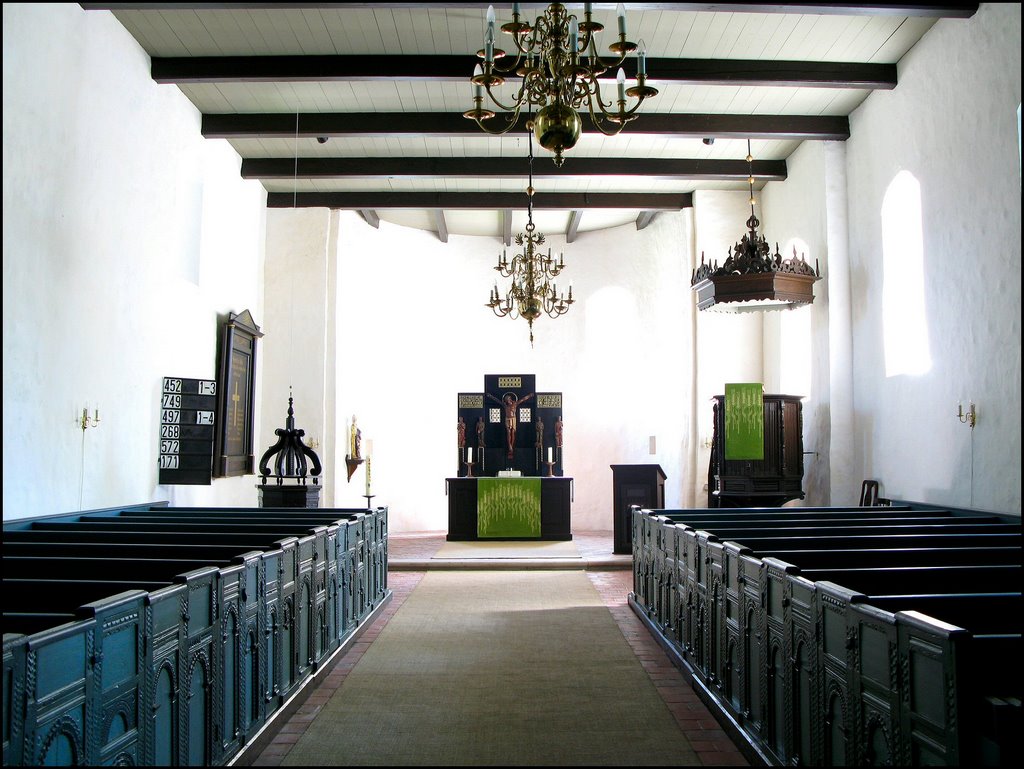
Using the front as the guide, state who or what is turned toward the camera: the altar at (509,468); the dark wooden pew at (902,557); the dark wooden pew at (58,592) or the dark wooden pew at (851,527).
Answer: the altar

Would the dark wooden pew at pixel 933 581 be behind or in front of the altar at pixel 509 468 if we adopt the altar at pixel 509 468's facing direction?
in front

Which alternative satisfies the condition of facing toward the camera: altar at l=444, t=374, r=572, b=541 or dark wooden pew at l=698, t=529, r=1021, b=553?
the altar

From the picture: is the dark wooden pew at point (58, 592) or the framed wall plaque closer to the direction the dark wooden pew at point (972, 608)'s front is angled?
the framed wall plaque

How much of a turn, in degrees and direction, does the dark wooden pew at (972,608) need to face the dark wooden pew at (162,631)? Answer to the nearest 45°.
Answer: approximately 90° to its left

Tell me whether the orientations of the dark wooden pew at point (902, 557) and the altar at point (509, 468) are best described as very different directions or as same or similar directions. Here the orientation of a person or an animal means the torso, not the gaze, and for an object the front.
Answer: very different directions

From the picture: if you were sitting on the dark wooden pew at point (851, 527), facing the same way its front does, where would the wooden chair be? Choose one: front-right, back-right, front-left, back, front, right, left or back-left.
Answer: front

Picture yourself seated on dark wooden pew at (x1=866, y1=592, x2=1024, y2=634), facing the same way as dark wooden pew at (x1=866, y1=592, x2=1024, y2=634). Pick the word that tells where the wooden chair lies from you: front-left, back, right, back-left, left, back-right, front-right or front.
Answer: front

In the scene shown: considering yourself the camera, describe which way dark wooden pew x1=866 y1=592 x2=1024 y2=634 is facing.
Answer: facing away from the viewer

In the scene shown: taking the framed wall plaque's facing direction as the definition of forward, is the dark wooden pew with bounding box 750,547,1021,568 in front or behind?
in front

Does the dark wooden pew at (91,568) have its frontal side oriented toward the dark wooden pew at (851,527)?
no

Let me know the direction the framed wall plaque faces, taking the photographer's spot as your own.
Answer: facing the viewer and to the right of the viewer

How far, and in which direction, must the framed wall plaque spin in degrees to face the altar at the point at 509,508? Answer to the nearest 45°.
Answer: approximately 45° to its left

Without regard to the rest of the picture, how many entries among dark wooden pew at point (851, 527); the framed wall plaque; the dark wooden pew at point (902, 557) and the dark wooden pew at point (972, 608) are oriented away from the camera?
3

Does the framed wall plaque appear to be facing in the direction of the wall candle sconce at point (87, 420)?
no

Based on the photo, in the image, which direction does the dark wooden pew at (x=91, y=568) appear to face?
away from the camera

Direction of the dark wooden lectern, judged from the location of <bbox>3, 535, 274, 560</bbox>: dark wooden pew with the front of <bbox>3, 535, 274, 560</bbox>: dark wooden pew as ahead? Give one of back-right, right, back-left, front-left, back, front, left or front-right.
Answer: front-right

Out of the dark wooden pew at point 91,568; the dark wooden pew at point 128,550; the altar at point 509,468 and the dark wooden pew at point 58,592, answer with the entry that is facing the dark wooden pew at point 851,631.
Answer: the altar

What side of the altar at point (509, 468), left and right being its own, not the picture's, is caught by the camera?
front

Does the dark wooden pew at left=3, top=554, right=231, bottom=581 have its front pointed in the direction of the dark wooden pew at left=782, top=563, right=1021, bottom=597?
no

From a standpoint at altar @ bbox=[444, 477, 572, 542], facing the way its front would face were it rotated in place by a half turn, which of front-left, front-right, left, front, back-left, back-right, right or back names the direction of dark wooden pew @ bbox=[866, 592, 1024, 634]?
back
